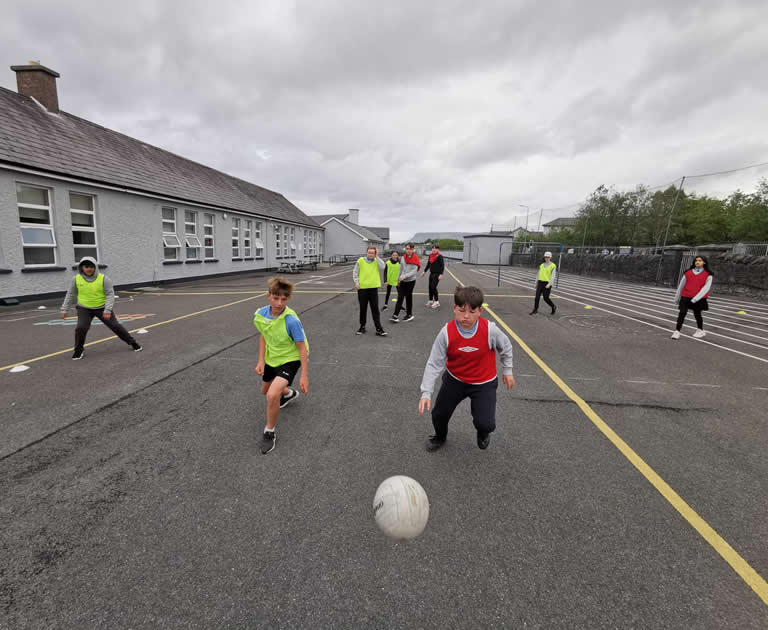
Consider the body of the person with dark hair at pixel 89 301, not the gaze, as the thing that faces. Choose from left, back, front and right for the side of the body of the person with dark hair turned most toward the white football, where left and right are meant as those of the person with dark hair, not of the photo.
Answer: front

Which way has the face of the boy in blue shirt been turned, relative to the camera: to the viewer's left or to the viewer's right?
to the viewer's right

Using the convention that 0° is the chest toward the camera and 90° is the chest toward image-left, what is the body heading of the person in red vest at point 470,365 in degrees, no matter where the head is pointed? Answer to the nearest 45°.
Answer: approximately 0°

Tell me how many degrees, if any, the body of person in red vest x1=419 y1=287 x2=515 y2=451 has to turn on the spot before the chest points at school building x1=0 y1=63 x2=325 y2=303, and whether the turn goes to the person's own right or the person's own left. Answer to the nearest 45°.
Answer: approximately 135° to the person's own right

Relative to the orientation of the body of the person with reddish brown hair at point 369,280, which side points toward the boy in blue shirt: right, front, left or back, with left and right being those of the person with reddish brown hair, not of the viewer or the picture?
front

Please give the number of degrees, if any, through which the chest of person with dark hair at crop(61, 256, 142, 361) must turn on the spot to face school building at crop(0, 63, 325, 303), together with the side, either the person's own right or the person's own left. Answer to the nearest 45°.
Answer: approximately 180°

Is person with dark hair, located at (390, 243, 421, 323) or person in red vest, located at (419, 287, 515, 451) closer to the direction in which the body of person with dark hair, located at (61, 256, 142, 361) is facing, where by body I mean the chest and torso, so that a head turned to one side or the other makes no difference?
the person in red vest

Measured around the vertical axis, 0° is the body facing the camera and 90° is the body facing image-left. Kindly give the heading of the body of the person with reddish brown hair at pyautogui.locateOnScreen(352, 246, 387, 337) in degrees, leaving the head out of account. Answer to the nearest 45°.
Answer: approximately 0°
